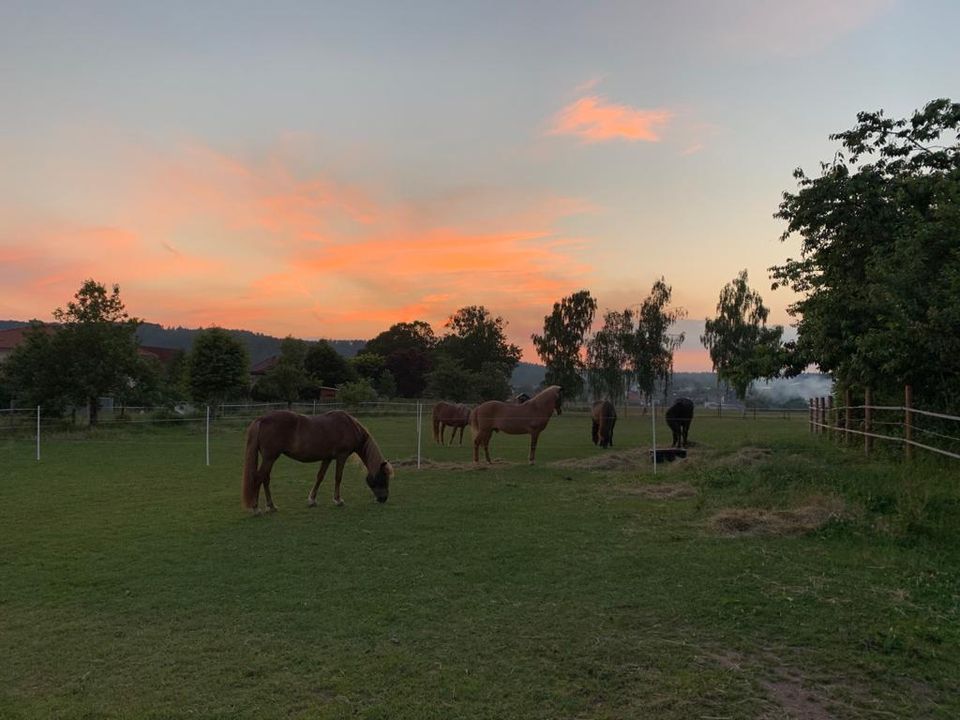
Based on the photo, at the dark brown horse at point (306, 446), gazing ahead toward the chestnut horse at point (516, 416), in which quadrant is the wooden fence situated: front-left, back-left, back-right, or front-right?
front-right

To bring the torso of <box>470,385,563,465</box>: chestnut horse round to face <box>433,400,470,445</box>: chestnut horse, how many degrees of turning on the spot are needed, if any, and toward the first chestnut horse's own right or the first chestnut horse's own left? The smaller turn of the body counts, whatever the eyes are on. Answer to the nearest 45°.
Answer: approximately 90° to the first chestnut horse's own left

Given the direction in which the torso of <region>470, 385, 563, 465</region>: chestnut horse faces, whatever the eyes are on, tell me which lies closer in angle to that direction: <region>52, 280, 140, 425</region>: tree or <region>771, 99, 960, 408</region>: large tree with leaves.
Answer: the large tree with leaves

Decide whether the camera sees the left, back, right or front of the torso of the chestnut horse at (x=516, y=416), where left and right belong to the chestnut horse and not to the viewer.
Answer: right

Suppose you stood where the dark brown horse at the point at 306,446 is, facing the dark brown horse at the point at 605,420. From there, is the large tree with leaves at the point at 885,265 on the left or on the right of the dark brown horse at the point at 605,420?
right

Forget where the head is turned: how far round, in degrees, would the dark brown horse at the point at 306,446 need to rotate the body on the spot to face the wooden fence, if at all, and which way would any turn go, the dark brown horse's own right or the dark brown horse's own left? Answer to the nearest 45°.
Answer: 0° — it already faces it

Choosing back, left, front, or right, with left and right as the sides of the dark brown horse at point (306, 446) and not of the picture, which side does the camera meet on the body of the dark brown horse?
right
